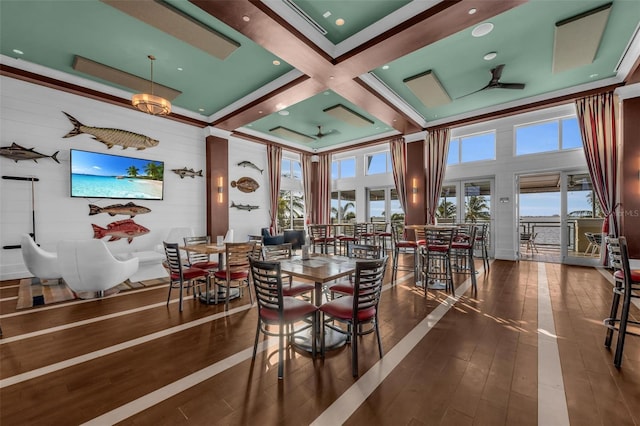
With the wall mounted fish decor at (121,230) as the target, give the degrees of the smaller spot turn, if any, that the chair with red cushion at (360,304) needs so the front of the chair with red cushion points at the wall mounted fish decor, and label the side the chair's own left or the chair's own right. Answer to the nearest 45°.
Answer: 0° — it already faces it

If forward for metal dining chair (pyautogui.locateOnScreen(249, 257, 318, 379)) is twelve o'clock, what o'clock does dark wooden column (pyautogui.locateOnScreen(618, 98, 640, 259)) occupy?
The dark wooden column is roughly at 1 o'clock from the metal dining chair.

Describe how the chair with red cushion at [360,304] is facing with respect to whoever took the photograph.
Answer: facing away from the viewer and to the left of the viewer

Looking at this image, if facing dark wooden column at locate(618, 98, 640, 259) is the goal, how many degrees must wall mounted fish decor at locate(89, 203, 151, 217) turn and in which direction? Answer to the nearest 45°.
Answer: approximately 45° to its right

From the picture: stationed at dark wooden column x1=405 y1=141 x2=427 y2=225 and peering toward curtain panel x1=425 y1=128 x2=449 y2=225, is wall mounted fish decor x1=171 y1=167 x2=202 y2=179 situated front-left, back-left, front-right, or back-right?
back-right

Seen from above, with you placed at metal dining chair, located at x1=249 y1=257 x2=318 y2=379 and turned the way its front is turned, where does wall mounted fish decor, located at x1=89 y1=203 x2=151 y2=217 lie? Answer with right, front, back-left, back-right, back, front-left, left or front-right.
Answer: left

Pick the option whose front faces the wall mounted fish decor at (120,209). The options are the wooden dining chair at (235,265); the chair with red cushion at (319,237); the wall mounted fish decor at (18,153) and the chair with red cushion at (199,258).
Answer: the wooden dining chair

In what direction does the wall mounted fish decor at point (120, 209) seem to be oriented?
to the viewer's right

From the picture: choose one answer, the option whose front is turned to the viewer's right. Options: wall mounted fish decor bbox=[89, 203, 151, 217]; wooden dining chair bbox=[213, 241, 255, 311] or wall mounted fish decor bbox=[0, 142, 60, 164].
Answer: wall mounted fish decor bbox=[89, 203, 151, 217]

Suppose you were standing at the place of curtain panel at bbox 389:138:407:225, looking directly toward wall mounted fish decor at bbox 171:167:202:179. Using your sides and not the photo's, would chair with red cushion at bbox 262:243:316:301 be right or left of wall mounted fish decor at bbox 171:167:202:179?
left
